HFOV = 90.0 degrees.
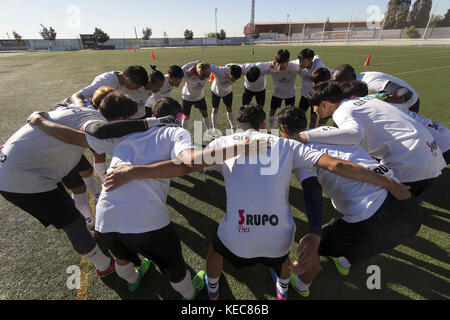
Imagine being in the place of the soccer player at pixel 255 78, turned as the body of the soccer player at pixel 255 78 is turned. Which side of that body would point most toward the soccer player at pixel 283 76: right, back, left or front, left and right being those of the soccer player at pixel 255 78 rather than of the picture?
left

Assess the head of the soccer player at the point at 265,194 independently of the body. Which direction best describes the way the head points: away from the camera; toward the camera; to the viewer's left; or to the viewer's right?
away from the camera

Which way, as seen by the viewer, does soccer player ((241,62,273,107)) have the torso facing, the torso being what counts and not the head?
toward the camera

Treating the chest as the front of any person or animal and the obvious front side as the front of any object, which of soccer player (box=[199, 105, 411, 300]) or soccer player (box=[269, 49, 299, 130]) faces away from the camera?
soccer player (box=[199, 105, 411, 300])

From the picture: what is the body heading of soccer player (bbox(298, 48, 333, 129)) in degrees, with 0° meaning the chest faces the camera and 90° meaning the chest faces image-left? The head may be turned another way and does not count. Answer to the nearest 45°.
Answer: approximately 45°

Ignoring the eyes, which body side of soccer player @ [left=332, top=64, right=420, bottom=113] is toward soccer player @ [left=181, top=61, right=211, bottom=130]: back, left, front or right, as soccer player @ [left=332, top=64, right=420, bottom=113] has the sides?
front

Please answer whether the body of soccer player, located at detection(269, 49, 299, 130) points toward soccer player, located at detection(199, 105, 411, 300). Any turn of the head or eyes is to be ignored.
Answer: yes

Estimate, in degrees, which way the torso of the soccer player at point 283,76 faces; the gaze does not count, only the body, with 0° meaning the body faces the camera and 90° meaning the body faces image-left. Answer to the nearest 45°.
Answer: approximately 0°

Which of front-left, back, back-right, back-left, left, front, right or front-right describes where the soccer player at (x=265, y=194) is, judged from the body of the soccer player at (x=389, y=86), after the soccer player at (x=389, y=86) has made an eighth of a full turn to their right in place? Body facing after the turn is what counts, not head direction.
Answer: back-left

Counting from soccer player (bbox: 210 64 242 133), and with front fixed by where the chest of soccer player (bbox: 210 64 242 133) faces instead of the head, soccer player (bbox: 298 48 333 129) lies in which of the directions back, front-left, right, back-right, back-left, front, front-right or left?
left

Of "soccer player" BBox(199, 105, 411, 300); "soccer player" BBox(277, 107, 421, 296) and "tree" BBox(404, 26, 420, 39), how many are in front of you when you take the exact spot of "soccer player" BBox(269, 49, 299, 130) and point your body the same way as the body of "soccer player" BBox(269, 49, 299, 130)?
2

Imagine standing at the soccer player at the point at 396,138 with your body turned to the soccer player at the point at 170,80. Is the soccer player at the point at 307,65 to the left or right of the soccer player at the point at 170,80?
right

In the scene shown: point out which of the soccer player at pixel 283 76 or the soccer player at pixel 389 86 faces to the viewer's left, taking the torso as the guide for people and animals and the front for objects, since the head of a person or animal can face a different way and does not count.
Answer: the soccer player at pixel 389 86

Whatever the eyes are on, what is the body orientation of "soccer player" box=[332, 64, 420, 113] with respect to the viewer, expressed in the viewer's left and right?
facing to the left of the viewer

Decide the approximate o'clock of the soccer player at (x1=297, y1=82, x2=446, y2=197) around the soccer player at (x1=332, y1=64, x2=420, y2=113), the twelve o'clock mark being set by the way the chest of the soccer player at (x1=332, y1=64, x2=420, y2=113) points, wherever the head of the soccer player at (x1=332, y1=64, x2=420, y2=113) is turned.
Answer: the soccer player at (x1=297, y1=82, x2=446, y2=197) is roughly at 9 o'clock from the soccer player at (x1=332, y1=64, x2=420, y2=113).

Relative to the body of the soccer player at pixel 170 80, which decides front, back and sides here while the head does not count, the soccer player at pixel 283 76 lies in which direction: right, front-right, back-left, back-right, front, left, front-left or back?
front-left

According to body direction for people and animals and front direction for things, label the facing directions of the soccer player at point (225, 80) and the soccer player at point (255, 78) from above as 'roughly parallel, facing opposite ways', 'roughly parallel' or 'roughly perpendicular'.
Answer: roughly parallel

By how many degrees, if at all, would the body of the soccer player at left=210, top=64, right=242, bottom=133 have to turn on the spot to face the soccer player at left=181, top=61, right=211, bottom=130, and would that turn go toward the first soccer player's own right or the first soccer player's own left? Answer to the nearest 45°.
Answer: approximately 90° to the first soccer player's own right

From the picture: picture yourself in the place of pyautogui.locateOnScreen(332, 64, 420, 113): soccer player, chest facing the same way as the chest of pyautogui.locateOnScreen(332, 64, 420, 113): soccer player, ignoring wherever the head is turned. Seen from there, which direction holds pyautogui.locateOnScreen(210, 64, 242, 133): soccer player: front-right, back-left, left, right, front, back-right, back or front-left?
front
